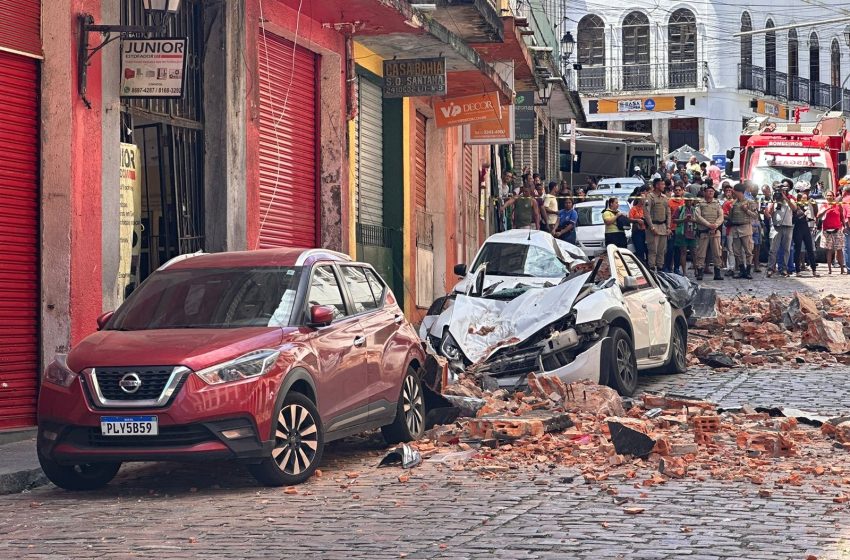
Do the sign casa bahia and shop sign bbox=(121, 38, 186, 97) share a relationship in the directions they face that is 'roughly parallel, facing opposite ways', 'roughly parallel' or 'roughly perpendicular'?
roughly parallel

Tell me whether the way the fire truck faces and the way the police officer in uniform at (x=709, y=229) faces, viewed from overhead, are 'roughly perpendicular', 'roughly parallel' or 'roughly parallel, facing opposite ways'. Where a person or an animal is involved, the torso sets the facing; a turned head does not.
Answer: roughly parallel

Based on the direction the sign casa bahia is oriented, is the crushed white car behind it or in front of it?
in front

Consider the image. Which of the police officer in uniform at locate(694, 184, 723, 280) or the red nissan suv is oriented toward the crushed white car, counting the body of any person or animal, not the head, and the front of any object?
the police officer in uniform

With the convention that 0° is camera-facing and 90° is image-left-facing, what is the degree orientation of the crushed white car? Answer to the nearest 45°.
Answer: approximately 45°

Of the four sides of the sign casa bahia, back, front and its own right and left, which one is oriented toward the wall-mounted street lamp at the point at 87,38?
front

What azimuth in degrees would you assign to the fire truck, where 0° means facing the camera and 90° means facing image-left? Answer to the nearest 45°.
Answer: approximately 0°

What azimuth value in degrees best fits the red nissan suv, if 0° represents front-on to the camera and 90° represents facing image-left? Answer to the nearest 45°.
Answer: approximately 45°

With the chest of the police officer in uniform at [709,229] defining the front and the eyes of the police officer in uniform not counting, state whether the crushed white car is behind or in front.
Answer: in front

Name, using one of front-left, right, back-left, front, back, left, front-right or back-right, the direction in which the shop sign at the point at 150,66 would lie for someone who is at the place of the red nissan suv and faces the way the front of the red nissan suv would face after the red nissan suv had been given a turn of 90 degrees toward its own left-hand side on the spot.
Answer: back-left

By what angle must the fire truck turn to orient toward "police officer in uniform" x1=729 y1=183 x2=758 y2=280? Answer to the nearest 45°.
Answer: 0° — it already faces them

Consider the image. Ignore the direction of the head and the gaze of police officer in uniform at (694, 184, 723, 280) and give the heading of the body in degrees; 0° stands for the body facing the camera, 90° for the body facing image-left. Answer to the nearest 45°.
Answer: approximately 0°

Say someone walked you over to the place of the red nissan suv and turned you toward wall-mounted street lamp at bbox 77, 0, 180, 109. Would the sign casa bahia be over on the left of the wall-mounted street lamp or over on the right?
right

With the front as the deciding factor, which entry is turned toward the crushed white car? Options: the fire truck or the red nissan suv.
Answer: the fire truck

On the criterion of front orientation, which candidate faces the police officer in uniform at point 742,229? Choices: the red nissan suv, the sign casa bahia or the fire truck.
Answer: the fire truck

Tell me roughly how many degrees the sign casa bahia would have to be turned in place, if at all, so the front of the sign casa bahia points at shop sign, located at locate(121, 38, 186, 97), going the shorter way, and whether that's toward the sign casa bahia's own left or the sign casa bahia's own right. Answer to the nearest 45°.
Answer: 0° — it already faces it

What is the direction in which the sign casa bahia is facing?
toward the camera

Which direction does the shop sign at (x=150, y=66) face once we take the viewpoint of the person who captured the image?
facing the viewer

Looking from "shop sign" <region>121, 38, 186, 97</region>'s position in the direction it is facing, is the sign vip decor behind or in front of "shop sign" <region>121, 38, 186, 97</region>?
behind
